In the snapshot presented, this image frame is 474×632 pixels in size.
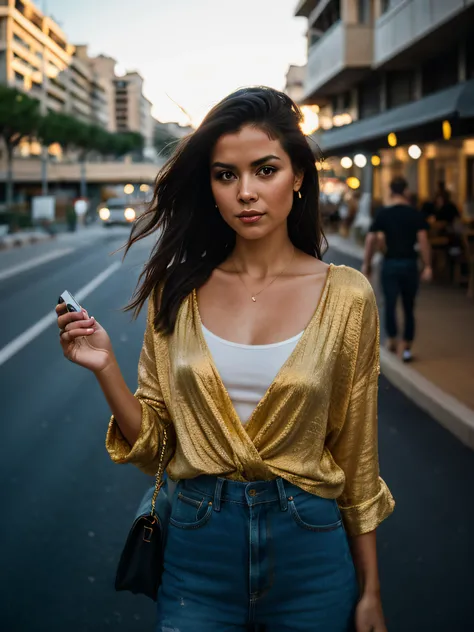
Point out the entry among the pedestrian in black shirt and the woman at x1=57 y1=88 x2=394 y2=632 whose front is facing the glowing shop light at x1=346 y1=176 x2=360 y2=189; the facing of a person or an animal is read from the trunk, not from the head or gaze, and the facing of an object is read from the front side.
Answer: the pedestrian in black shirt

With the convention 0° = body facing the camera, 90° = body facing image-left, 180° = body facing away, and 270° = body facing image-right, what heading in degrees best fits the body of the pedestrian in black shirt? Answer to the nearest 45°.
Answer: approximately 180°

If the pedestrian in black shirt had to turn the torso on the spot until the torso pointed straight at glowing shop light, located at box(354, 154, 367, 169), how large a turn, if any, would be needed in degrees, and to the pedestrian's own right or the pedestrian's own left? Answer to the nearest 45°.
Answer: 0° — they already face it

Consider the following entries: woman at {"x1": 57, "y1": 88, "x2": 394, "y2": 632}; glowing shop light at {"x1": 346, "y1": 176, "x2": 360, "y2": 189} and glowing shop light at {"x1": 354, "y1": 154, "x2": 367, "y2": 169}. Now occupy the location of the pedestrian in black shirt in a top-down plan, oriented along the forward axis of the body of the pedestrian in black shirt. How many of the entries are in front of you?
2

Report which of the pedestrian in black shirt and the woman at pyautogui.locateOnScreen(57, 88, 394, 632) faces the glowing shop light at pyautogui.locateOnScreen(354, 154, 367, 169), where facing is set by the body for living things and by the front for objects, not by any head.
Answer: the pedestrian in black shirt

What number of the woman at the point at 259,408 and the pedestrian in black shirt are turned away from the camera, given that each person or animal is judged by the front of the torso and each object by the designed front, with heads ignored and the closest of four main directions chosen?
1

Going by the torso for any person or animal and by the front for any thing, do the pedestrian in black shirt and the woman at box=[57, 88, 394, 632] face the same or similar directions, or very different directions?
very different directions

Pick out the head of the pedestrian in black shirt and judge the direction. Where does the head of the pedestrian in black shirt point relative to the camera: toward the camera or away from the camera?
away from the camera

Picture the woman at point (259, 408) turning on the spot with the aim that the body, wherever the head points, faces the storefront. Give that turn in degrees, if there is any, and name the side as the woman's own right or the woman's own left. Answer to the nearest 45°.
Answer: approximately 180°

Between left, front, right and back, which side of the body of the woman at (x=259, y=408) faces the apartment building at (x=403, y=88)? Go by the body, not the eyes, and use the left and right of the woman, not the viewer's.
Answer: back

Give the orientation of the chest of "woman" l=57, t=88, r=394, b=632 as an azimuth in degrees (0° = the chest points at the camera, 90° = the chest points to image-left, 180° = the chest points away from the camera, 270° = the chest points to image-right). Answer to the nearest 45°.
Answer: approximately 0°

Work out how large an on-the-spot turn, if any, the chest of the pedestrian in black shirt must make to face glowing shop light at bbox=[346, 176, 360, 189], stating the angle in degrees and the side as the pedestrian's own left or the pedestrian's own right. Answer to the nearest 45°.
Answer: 0° — they already face it
